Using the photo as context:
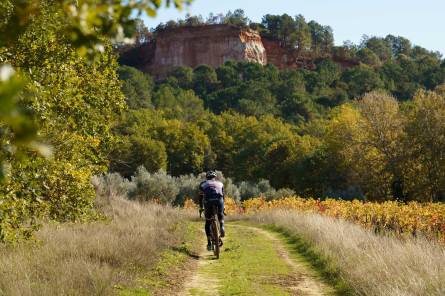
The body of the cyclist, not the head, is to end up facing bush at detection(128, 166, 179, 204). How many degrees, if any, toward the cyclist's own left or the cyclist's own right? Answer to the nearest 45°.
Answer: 0° — they already face it

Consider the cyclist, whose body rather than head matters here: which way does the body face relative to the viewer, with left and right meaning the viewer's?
facing away from the viewer
